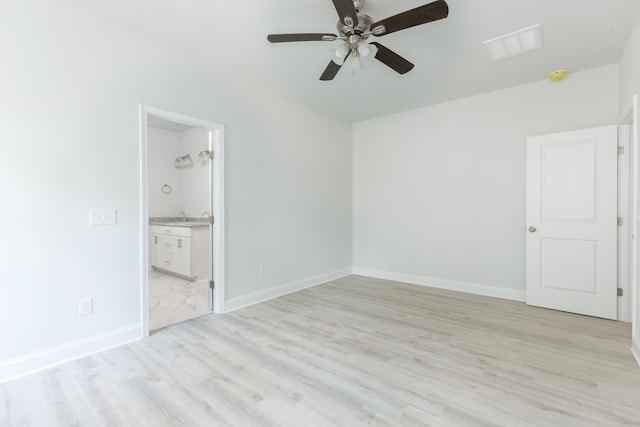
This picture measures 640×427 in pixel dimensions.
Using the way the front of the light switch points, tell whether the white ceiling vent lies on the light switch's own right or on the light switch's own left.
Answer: on the light switch's own left

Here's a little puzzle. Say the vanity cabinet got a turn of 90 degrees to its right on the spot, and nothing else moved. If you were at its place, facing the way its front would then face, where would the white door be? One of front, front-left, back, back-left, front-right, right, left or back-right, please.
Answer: back

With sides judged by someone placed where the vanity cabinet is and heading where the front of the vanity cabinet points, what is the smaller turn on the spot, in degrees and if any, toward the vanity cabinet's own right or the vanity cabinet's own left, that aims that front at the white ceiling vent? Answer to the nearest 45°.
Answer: approximately 90° to the vanity cabinet's own left

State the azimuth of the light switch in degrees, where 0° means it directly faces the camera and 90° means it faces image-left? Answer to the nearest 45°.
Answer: approximately 0°

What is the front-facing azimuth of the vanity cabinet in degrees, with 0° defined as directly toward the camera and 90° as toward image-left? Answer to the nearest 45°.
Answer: approximately 45°

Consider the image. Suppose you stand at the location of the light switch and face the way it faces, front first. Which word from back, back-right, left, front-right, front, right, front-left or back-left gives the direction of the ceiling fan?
front-left

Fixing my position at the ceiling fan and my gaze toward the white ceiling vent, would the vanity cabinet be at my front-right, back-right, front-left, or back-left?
back-left

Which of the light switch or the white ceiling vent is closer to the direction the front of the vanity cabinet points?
the light switch

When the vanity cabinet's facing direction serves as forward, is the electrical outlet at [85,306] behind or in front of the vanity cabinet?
in front

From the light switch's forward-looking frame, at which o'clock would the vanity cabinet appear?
The vanity cabinet is roughly at 7 o'clock from the light switch.

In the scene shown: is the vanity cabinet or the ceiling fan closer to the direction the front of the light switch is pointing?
the ceiling fan
